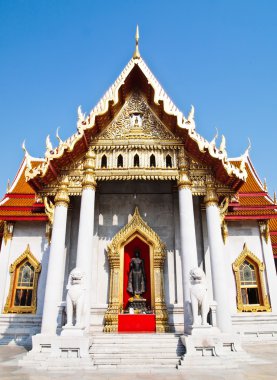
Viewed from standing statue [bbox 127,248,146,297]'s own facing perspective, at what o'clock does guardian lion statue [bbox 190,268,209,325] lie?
The guardian lion statue is roughly at 11 o'clock from the standing statue.

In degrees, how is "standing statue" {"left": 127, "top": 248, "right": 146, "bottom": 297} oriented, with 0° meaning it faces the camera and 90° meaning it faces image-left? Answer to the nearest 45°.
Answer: approximately 0°

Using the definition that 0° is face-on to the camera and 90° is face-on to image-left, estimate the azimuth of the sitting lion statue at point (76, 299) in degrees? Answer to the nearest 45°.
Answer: approximately 0°

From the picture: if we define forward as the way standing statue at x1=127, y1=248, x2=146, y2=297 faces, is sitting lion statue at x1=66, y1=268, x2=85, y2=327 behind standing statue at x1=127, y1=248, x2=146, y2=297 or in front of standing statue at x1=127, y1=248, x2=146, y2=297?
in front

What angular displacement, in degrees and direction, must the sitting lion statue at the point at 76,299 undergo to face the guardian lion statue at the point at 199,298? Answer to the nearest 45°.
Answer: approximately 90° to its left

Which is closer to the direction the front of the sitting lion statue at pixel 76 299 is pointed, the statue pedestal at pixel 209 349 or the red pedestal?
the statue pedestal

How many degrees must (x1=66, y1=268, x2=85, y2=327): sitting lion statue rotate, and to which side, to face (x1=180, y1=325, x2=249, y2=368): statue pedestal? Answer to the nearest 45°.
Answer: approximately 90° to its left

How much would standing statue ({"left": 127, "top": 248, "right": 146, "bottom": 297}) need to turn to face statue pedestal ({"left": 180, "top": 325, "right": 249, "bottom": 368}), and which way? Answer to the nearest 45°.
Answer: approximately 45° to its left

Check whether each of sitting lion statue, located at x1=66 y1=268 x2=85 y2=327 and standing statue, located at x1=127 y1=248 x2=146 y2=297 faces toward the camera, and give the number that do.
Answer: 2

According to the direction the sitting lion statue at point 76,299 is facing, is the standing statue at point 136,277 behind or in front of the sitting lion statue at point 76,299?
behind
